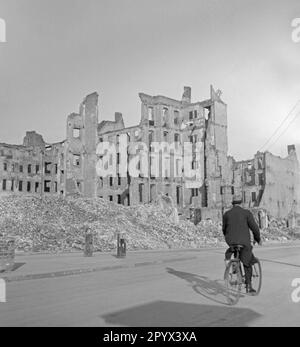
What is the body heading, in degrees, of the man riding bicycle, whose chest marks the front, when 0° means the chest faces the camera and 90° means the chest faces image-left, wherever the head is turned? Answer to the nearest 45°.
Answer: approximately 225°
